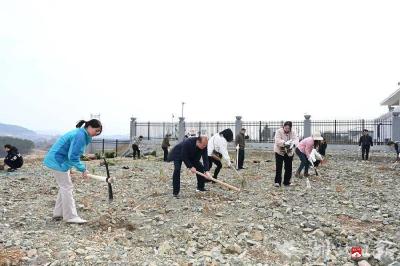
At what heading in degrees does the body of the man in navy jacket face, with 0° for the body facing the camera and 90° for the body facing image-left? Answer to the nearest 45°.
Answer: approximately 315°

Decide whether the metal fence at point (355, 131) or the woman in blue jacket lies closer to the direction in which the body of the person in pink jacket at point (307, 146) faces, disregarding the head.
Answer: the metal fence

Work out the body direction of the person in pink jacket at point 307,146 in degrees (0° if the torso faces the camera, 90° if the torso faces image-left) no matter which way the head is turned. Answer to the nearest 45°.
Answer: approximately 270°

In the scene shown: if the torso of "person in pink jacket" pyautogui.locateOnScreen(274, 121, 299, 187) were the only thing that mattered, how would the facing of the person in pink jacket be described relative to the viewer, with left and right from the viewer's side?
facing the viewer

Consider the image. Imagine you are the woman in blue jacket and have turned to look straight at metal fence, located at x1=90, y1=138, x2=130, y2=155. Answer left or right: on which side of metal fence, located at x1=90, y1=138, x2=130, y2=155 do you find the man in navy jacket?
right

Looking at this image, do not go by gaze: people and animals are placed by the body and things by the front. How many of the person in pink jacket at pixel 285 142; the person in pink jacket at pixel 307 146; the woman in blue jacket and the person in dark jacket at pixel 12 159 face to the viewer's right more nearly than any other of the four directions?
2

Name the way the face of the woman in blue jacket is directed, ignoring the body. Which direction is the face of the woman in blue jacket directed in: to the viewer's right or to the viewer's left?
to the viewer's right

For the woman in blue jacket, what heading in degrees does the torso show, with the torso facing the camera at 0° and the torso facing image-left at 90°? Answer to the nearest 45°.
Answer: approximately 270°
